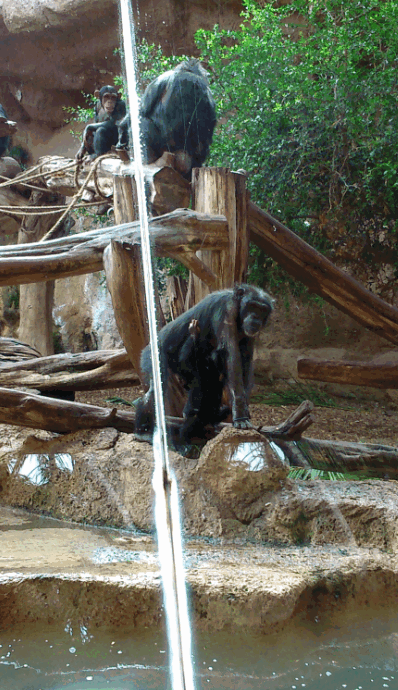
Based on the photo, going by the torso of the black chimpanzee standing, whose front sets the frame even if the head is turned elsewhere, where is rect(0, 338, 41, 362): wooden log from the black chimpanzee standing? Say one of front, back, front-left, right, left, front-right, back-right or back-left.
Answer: back

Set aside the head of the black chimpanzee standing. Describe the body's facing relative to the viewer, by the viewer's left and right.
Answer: facing the viewer and to the right of the viewer

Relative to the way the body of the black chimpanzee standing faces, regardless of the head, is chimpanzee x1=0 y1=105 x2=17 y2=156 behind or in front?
behind

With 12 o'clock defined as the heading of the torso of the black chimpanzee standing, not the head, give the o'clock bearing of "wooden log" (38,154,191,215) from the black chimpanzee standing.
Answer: The wooden log is roughly at 7 o'clock from the black chimpanzee standing.

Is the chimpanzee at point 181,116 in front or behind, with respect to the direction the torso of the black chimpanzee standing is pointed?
behind

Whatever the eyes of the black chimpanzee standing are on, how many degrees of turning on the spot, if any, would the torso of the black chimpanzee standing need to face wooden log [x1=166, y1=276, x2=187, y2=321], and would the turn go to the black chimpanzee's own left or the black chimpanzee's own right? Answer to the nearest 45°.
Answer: approximately 135° to the black chimpanzee's own left
